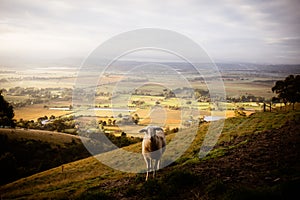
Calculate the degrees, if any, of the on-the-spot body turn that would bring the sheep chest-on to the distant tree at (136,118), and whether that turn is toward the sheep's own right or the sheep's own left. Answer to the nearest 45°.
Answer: approximately 180°

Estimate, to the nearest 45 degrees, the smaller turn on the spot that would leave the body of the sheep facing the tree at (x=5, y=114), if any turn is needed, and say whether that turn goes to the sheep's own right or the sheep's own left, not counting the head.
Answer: approximately 135° to the sheep's own right

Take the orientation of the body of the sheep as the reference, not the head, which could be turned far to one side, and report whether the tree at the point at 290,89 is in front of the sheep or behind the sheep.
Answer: behind

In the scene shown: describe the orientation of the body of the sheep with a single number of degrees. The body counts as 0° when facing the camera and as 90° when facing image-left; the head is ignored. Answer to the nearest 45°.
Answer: approximately 0°
